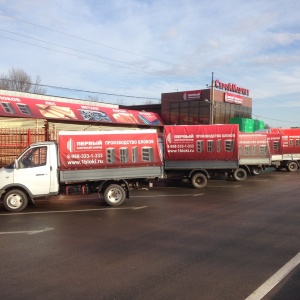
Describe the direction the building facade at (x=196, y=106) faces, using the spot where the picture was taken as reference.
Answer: facing the viewer and to the right of the viewer

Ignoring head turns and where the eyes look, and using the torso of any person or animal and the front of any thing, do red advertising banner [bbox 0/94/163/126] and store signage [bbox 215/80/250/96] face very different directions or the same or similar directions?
same or similar directions

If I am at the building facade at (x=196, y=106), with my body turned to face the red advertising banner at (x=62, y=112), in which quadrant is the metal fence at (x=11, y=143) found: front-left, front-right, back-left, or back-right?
front-left

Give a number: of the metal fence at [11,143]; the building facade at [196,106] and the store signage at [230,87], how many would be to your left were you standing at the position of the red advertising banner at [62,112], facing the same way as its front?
2

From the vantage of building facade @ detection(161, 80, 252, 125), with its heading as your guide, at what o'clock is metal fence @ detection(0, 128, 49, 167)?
The metal fence is roughly at 2 o'clock from the building facade.

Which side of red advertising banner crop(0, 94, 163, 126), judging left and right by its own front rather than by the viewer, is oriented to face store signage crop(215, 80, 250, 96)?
left

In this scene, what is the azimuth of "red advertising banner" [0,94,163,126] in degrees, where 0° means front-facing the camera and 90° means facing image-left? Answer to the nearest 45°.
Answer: approximately 315°

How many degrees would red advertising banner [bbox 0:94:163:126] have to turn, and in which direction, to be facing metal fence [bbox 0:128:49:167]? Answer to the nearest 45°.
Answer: approximately 45° to its right

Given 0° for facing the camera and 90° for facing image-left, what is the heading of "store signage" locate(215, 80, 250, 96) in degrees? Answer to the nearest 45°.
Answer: approximately 315°

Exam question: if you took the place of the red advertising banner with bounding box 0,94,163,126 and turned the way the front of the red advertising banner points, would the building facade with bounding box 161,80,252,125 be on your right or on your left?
on your left

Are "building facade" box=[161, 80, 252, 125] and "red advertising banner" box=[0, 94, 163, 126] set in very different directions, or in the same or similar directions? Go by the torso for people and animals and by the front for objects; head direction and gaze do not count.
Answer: same or similar directions

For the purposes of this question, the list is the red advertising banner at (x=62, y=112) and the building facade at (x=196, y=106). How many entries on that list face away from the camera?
0

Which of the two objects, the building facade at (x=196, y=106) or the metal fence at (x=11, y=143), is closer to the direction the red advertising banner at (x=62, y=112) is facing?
the metal fence

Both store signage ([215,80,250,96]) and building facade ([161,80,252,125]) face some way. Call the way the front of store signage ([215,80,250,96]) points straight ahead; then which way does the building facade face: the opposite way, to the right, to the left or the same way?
the same way
